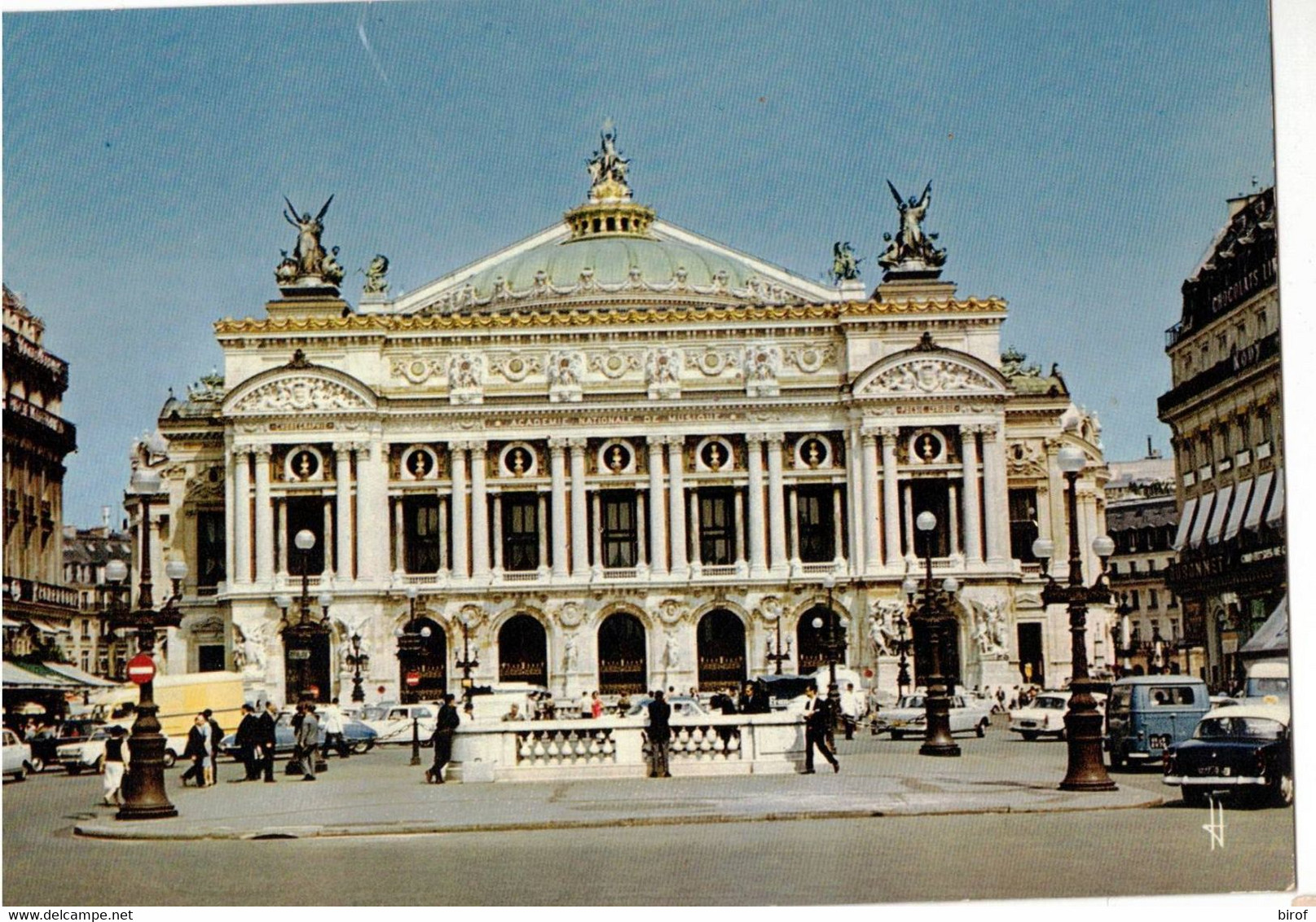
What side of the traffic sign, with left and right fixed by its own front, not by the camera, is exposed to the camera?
front

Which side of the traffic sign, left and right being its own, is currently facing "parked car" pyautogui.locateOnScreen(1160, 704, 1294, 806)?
left
